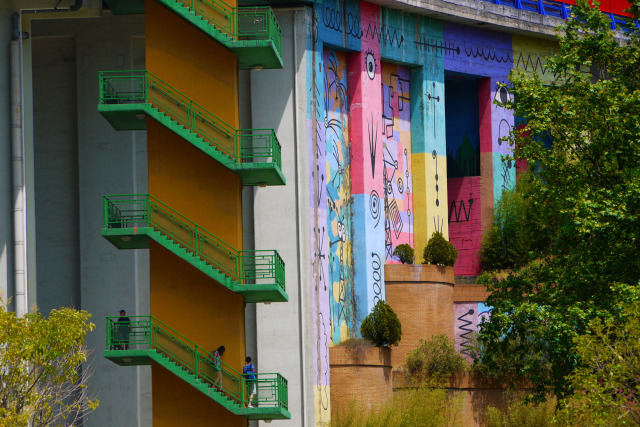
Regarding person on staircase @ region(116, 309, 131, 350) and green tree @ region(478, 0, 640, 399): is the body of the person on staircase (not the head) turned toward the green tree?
no

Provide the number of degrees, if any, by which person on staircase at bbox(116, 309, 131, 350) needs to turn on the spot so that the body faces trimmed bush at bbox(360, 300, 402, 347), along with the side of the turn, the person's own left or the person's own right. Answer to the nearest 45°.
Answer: approximately 135° to the person's own left

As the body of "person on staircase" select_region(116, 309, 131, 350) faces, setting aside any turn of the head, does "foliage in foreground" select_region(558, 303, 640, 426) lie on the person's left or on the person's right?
on the person's left

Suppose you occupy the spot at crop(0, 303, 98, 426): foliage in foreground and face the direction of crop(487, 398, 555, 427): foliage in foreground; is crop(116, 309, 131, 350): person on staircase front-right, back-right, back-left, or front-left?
front-left

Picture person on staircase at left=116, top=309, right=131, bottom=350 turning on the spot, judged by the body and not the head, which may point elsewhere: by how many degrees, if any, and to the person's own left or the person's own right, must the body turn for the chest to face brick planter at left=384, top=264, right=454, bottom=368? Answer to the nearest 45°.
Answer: approximately 135° to the person's own left

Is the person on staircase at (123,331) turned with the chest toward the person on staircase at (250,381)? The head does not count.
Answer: no

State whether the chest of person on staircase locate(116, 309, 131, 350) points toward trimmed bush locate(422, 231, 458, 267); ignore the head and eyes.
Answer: no

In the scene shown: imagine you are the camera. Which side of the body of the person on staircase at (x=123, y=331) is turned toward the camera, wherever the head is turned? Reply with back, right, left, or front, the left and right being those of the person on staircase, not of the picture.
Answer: front
